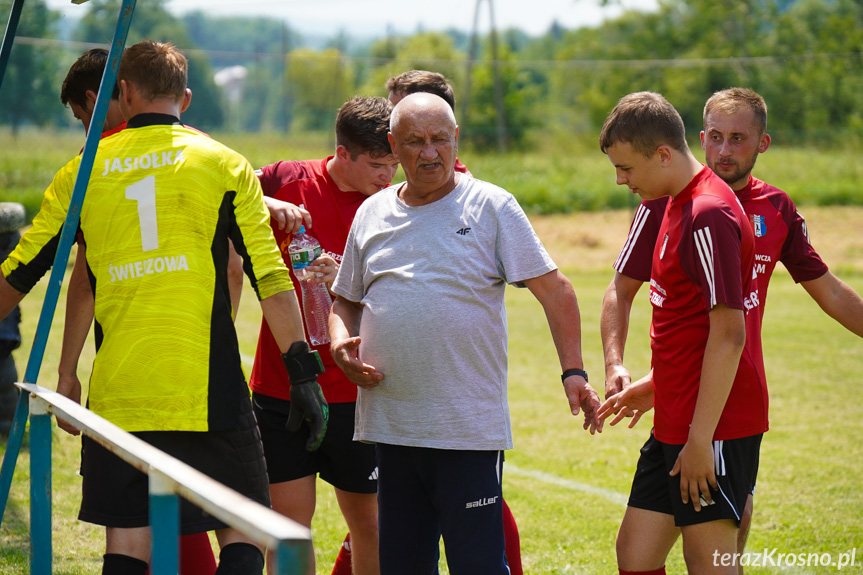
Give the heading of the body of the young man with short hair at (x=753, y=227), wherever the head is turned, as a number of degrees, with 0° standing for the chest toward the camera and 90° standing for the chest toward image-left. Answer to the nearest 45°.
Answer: approximately 0°

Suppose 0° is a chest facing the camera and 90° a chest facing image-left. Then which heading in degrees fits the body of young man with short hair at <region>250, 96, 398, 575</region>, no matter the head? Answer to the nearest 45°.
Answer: approximately 315°

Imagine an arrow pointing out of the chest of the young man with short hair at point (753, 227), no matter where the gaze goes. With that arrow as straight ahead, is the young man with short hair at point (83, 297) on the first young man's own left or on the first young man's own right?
on the first young man's own right

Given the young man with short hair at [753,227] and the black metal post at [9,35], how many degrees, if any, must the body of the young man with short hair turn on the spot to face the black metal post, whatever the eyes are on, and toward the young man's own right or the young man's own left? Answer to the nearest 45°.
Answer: approximately 90° to the young man's own right

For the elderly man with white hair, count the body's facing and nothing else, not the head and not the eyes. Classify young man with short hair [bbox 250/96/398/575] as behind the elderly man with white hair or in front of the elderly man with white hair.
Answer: behind
